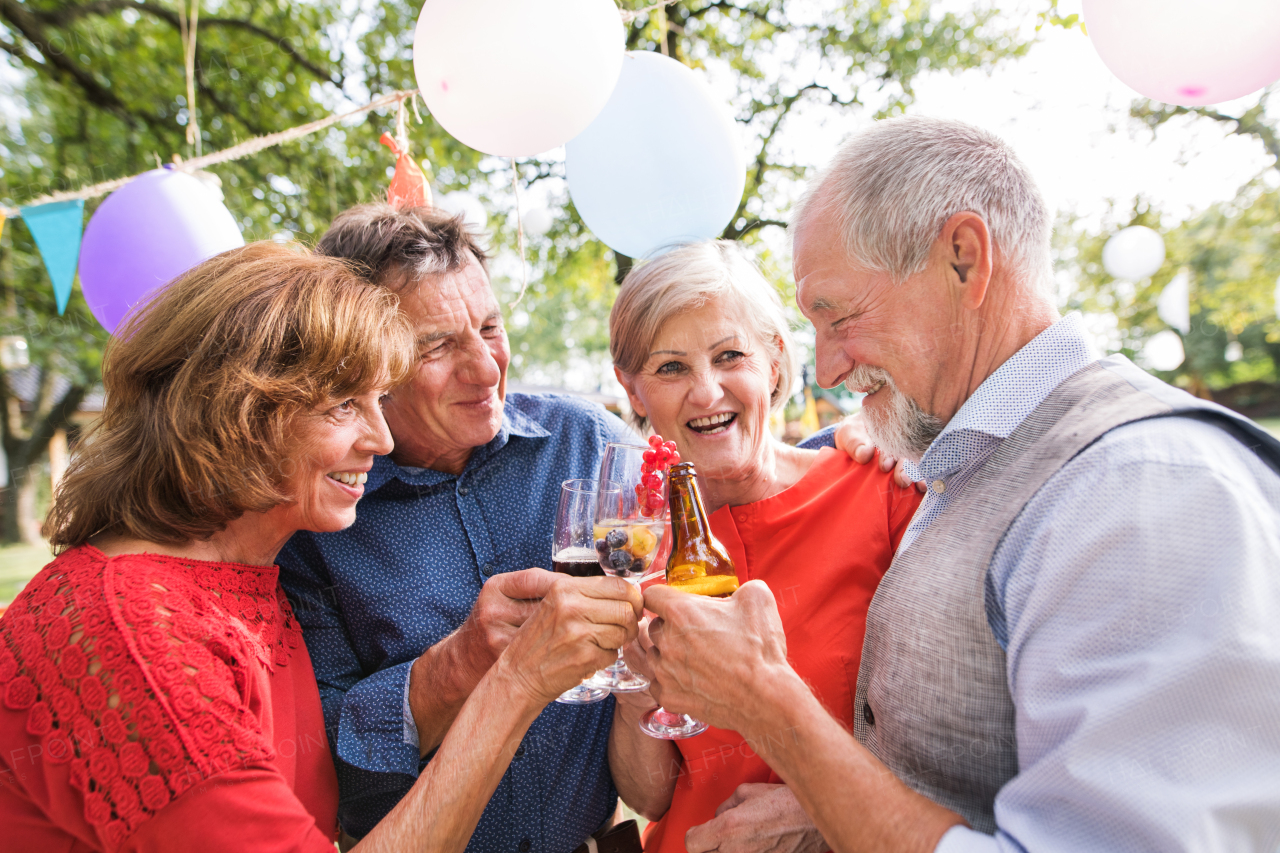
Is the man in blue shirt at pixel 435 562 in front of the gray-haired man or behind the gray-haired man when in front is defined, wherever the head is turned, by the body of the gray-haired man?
in front

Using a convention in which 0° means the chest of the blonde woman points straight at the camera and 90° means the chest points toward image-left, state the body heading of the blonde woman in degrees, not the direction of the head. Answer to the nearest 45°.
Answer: approximately 45°

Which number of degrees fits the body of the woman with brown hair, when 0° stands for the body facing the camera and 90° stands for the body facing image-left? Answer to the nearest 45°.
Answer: approximately 270°

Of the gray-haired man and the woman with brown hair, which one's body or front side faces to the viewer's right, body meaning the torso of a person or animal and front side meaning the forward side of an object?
the woman with brown hair

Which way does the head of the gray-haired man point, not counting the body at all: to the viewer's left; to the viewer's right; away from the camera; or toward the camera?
to the viewer's left

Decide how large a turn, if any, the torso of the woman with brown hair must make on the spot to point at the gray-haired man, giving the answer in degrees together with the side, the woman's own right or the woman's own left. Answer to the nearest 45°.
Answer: approximately 45° to the woman's own right

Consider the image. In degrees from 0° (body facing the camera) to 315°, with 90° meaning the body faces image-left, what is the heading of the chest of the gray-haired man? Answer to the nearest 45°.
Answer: approximately 90°

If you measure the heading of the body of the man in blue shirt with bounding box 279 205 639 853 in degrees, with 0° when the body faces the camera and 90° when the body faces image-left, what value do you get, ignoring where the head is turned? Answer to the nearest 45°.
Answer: approximately 315°

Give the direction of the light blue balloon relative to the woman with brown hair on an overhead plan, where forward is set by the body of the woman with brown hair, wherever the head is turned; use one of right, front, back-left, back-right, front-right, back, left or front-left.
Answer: front-left

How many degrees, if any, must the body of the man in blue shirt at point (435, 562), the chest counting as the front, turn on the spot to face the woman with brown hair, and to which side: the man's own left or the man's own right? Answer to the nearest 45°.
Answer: approximately 90° to the man's own right

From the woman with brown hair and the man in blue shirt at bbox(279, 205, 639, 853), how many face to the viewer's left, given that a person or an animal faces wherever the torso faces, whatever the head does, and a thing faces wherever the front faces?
0
